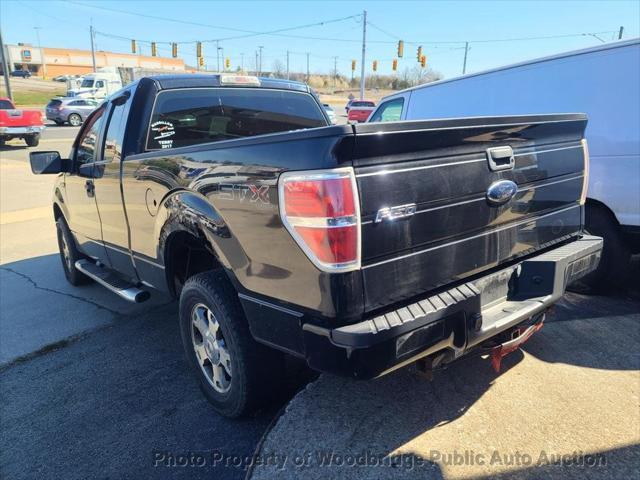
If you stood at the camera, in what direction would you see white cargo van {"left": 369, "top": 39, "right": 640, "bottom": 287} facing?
facing away from the viewer and to the left of the viewer

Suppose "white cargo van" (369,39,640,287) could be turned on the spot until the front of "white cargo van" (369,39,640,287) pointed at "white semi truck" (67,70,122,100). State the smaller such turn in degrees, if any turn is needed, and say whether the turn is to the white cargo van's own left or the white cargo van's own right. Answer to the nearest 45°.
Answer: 0° — it already faces it

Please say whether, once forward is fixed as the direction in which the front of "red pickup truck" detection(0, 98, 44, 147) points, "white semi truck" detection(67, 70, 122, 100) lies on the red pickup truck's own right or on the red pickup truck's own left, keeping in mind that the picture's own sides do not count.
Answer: on the red pickup truck's own right

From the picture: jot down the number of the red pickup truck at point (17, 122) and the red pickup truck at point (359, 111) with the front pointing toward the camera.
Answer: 1

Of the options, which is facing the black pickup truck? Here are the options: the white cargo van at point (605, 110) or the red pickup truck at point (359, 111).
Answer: the red pickup truck

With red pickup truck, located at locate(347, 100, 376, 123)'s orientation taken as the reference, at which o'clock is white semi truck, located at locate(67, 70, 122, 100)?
The white semi truck is roughly at 10 o'clock from the red pickup truck.

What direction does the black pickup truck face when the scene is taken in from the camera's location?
facing away from the viewer and to the left of the viewer

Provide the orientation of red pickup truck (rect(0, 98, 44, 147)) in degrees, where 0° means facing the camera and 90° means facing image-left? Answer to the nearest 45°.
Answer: approximately 135°

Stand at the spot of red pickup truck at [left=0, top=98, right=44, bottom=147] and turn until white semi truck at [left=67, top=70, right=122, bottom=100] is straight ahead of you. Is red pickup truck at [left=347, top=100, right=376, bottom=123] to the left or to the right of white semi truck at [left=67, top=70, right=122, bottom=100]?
right
